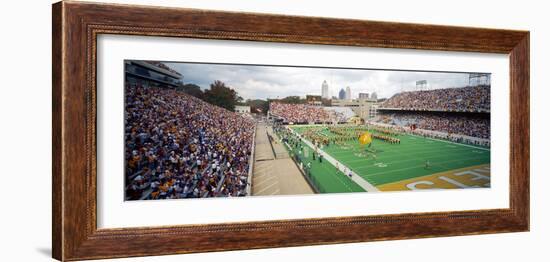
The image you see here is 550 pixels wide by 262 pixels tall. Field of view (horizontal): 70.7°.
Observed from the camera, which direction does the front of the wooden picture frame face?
facing the viewer and to the right of the viewer
